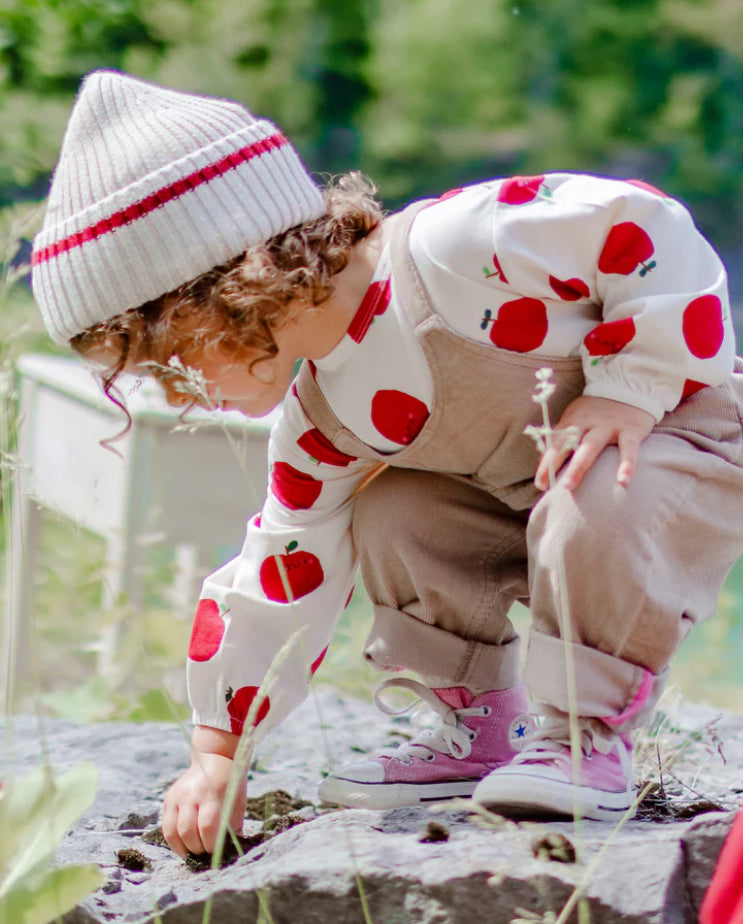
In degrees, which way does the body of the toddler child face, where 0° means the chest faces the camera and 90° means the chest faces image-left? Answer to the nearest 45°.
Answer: approximately 45°

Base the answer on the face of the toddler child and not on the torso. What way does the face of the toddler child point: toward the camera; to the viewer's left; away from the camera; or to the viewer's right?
to the viewer's left
